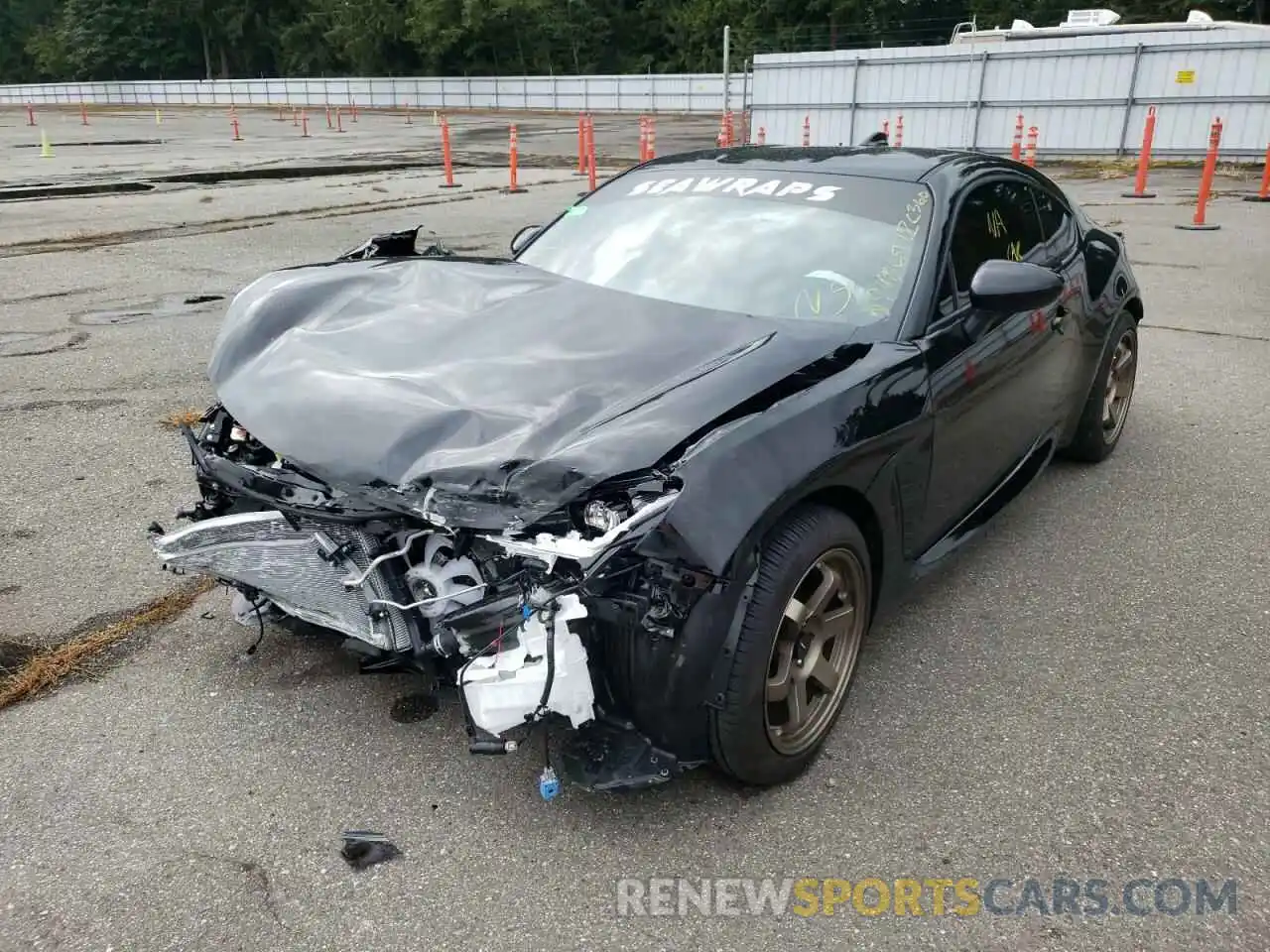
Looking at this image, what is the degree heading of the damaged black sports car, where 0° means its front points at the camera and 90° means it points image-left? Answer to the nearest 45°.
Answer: approximately 45°

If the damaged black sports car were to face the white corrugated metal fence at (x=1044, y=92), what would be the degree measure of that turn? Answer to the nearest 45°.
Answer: approximately 135° to its right
